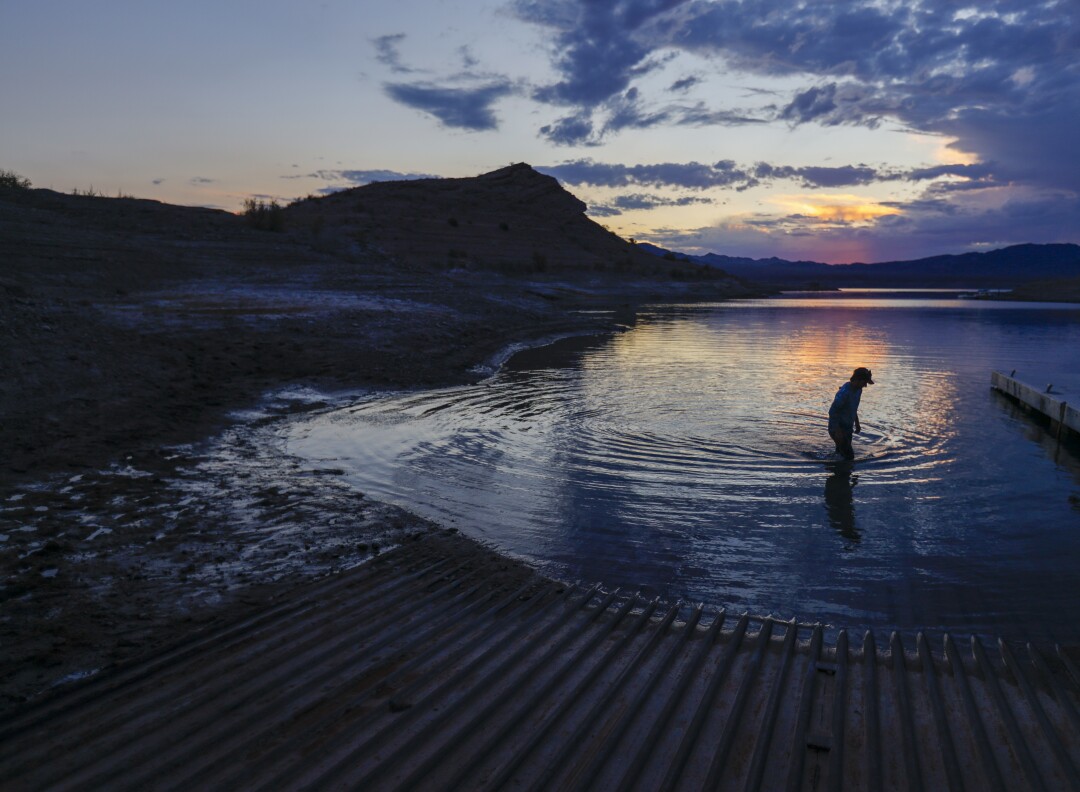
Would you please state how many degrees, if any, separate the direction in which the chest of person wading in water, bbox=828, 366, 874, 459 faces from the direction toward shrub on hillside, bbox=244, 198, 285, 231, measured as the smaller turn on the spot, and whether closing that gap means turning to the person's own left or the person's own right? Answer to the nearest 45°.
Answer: approximately 135° to the person's own left

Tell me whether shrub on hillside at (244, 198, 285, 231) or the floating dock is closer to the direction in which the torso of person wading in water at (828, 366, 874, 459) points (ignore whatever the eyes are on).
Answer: the floating dock

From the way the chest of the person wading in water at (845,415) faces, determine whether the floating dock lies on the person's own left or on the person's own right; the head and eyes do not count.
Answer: on the person's own left

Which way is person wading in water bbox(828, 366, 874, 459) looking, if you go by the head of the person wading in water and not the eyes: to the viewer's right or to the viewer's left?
to the viewer's right

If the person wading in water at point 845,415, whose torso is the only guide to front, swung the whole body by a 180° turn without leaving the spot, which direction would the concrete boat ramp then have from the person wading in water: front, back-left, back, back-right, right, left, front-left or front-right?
left

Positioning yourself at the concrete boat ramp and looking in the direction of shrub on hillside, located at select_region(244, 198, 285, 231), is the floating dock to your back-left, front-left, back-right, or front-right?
front-right

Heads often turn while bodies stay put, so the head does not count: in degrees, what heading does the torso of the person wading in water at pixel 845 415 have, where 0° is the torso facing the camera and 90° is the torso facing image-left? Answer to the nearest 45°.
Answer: approximately 270°
